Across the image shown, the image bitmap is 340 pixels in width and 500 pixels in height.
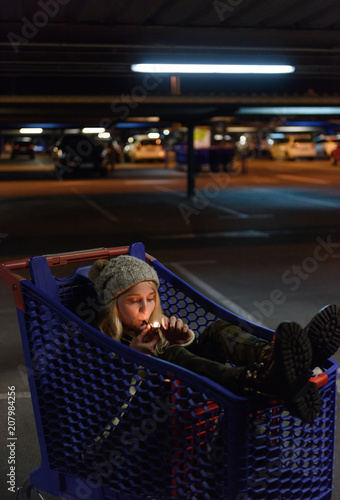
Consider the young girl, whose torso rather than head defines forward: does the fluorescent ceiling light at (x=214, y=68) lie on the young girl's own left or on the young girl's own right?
on the young girl's own left

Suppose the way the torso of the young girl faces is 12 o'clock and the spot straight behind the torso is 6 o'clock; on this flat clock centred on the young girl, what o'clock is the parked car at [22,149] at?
The parked car is roughly at 7 o'clock from the young girl.

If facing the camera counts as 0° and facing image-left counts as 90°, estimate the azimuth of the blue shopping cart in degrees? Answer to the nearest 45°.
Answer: approximately 315°

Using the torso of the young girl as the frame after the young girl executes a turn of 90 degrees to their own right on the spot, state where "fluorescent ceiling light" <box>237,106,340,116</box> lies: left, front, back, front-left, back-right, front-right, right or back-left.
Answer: back-right

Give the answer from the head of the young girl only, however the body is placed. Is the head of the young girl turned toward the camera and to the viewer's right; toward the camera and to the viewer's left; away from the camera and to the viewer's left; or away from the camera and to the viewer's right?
toward the camera and to the viewer's right

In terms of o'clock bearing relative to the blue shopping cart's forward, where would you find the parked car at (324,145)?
The parked car is roughly at 8 o'clock from the blue shopping cart.

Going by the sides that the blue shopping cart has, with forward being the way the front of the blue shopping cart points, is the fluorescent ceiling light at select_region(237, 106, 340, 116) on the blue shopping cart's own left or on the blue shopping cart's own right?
on the blue shopping cart's own left

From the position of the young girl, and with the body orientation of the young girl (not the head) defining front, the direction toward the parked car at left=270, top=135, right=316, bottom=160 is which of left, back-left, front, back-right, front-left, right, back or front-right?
back-left

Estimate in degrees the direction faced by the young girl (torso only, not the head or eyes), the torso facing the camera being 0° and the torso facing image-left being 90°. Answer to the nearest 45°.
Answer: approximately 315°

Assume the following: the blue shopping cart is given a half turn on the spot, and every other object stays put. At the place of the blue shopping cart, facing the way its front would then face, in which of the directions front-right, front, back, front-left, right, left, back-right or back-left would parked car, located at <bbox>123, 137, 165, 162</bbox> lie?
front-right

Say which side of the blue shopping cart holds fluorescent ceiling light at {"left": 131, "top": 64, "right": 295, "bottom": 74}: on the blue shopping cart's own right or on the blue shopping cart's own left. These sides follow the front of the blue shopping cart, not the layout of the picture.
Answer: on the blue shopping cart's own left
